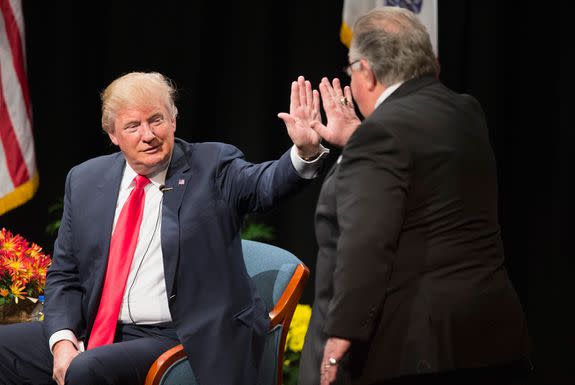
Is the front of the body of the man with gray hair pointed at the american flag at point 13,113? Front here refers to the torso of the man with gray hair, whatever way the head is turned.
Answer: yes

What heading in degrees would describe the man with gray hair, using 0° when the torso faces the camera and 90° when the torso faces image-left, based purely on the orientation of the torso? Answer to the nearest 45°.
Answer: approximately 135°

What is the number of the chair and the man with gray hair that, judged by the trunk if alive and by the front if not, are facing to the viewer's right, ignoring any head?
0

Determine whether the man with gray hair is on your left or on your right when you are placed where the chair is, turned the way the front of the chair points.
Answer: on your left

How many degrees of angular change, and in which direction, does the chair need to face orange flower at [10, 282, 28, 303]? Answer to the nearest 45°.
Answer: approximately 45° to its right

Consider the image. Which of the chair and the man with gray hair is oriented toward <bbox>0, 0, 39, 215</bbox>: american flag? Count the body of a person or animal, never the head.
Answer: the man with gray hair

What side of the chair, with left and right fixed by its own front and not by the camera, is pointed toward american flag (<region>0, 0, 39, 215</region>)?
right

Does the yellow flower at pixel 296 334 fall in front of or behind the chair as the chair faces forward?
behind

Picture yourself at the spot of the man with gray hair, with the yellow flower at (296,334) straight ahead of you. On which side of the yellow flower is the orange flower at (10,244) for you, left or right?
left

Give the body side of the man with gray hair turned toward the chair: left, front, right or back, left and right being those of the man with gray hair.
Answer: front
